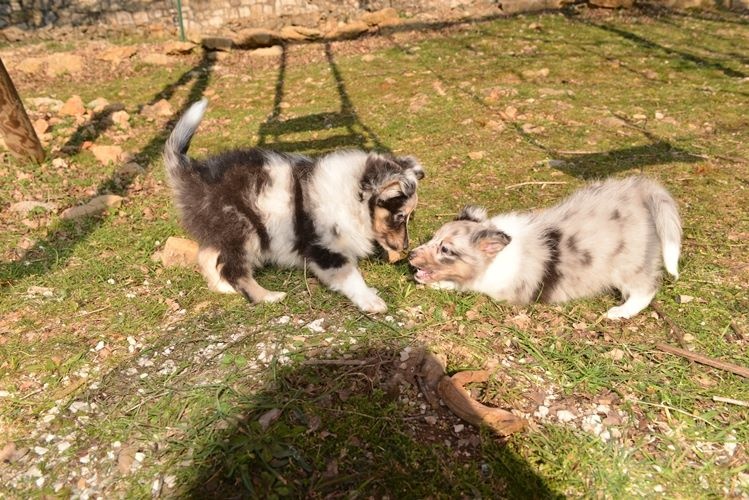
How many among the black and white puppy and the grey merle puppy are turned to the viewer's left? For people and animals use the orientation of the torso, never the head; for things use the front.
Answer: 1

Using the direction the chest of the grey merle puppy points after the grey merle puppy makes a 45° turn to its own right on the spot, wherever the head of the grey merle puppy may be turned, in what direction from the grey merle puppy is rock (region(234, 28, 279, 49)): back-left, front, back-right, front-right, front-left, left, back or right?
front

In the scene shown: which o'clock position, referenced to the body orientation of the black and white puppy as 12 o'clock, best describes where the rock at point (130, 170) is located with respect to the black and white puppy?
The rock is roughly at 8 o'clock from the black and white puppy.

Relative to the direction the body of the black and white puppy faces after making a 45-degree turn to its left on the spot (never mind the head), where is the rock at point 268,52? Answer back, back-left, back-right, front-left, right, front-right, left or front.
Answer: front-left

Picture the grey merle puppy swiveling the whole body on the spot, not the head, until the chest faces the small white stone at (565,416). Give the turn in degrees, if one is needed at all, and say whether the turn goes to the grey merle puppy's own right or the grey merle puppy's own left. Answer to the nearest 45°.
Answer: approximately 90° to the grey merle puppy's own left

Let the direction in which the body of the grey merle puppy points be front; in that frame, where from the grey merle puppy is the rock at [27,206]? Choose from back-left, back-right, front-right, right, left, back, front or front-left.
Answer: front

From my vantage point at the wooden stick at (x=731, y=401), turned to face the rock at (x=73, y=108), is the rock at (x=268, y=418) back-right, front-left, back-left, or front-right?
front-left

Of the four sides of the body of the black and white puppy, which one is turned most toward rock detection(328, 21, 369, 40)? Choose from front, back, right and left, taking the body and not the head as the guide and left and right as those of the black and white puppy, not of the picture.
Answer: left

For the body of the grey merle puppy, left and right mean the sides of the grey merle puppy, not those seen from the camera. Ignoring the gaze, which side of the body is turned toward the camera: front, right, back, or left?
left

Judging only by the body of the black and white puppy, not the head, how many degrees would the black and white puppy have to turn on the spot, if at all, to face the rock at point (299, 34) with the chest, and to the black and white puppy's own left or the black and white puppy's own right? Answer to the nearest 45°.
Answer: approximately 90° to the black and white puppy's own left

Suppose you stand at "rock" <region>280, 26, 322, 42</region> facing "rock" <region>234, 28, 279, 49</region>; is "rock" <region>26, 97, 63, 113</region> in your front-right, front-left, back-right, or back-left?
front-left

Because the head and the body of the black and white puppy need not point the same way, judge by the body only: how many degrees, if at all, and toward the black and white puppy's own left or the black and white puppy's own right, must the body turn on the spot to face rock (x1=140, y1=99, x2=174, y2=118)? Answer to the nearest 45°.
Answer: approximately 90° to the black and white puppy's own left

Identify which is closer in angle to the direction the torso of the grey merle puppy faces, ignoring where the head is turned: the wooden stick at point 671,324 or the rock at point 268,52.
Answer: the rock

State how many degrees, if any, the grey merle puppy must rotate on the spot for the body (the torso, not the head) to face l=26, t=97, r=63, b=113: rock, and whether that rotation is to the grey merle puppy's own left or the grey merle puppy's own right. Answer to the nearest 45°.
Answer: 0° — it already faces it

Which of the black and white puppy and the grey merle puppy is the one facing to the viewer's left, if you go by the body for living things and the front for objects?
the grey merle puppy

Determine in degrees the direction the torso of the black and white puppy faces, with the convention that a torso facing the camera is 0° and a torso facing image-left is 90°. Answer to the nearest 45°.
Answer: approximately 270°

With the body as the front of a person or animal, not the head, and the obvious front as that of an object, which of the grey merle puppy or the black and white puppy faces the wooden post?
the grey merle puppy

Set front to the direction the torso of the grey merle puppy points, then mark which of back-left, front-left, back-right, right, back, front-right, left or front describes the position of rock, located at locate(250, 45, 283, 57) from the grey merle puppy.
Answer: front-right

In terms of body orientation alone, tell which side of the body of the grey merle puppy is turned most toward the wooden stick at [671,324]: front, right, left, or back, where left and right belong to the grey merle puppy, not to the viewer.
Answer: back

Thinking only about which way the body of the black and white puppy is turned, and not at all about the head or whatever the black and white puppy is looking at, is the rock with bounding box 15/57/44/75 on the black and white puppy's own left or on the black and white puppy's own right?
on the black and white puppy's own left
